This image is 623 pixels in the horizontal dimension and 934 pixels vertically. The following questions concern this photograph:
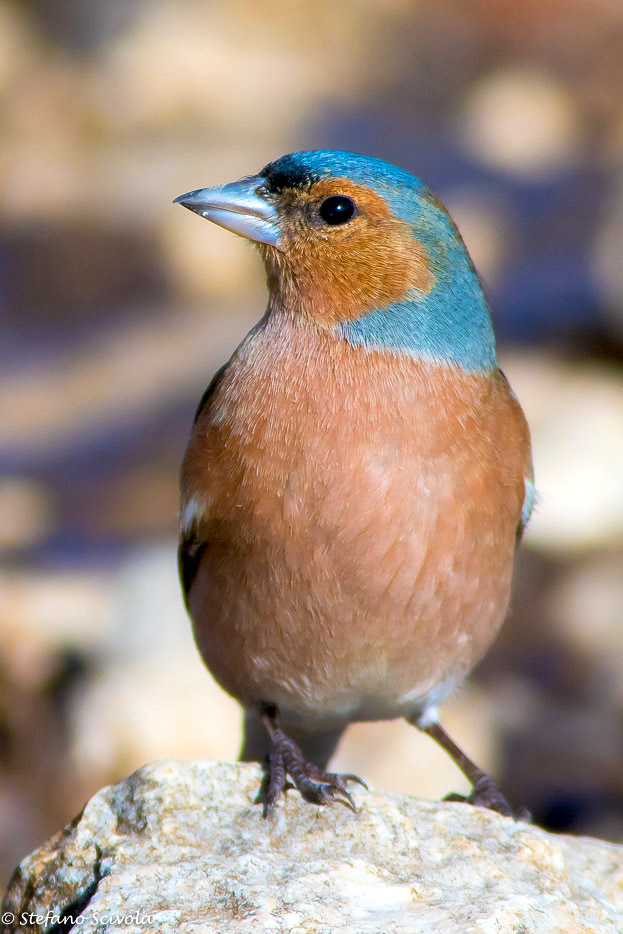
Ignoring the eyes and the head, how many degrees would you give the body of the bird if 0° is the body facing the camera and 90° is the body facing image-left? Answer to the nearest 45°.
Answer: approximately 0°
